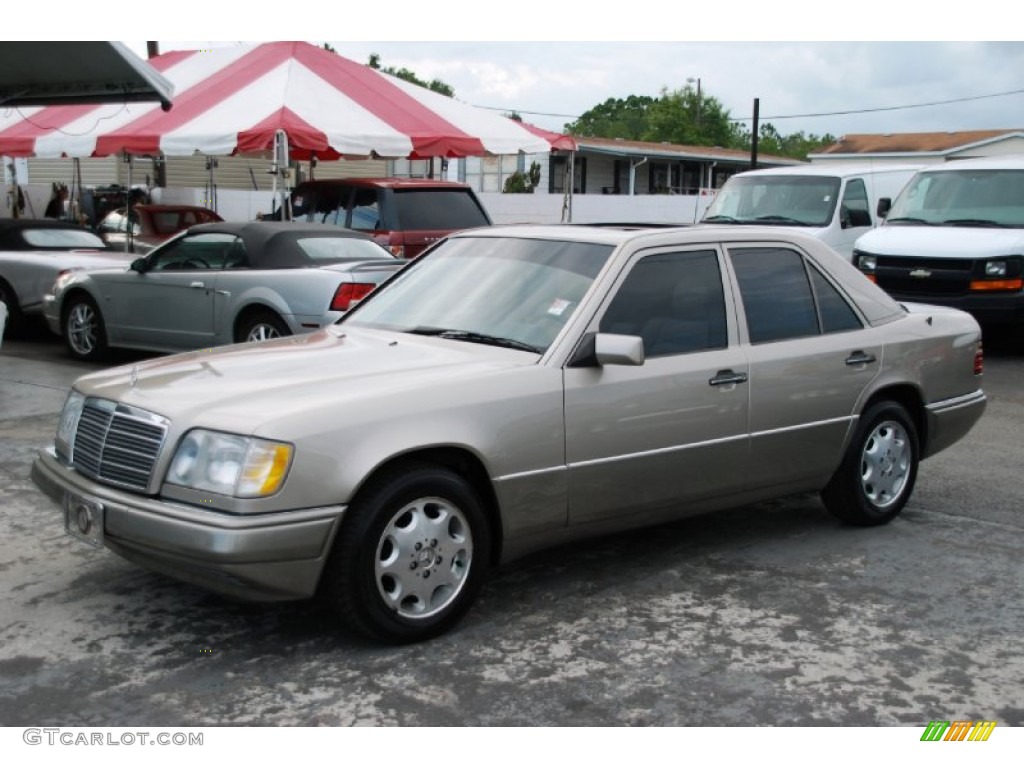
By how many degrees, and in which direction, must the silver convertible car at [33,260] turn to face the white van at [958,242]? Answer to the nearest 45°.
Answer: approximately 180°

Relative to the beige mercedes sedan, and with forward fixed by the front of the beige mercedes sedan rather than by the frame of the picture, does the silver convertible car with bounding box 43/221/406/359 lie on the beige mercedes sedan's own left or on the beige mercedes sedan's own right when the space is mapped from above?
on the beige mercedes sedan's own right

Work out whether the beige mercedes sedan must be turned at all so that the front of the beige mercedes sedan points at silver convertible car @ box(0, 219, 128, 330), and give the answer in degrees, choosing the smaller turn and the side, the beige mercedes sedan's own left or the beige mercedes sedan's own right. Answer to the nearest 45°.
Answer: approximately 90° to the beige mercedes sedan's own right

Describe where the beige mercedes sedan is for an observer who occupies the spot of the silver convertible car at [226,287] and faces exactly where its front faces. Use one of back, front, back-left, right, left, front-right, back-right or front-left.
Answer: back-left

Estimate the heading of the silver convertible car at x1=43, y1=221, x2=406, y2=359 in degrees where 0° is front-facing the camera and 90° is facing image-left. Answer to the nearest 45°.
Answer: approximately 135°

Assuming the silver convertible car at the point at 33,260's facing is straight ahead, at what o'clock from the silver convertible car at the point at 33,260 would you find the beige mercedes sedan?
The beige mercedes sedan is roughly at 7 o'clock from the silver convertible car.

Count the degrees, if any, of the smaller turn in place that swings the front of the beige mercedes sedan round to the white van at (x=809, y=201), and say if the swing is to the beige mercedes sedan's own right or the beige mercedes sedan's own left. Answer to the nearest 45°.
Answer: approximately 135° to the beige mercedes sedan's own right

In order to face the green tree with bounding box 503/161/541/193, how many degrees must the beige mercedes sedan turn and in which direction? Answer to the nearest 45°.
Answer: approximately 135° to its right
